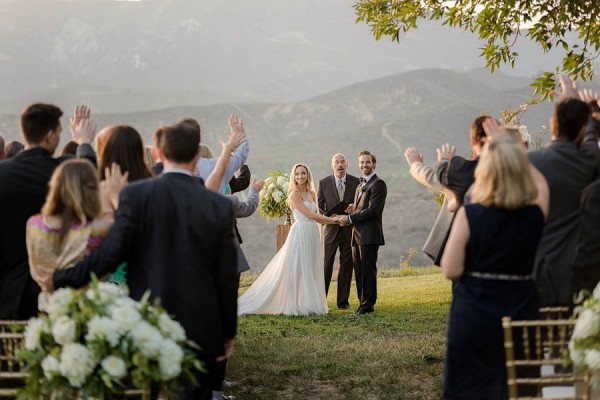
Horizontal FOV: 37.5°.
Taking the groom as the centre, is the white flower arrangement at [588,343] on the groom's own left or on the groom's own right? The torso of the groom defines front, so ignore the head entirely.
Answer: on the groom's own left

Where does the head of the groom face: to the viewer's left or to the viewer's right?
to the viewer's left

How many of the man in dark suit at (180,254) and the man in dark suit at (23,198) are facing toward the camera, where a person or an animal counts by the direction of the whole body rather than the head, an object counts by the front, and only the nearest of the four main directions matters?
0

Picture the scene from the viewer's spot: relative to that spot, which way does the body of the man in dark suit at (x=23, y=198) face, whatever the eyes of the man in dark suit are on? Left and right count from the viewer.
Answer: facing away from the viewer and to the right of the viewer

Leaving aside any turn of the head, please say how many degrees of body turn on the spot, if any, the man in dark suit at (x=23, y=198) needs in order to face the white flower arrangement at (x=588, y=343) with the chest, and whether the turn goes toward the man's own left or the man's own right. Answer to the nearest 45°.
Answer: approximately 90° to the man's own right

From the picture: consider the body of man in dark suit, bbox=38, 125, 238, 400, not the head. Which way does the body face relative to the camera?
away from the camera

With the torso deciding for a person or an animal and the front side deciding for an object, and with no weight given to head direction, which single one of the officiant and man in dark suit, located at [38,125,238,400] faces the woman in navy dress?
the officiant

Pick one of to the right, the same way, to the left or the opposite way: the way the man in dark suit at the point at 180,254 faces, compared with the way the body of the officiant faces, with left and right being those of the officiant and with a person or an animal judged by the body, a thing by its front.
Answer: the opposite way

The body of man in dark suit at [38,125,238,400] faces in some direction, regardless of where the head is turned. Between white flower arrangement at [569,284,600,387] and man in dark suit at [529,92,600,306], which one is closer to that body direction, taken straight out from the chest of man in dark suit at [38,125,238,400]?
the man in dark suit

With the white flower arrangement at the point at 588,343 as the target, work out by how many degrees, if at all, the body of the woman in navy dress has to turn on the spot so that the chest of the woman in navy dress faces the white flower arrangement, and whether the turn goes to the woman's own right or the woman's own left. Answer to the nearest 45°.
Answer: approximately 135° to the woman's own right

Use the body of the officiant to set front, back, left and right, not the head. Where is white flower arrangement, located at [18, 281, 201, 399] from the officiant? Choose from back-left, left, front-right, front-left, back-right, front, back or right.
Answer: front

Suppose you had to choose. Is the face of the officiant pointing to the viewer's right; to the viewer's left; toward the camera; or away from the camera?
toward the camera

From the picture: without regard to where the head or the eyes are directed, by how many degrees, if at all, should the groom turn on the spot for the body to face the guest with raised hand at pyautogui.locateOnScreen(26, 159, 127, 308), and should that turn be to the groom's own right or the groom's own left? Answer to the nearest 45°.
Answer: approximately 45° to the groom's own left

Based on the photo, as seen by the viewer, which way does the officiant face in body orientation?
toward the camera

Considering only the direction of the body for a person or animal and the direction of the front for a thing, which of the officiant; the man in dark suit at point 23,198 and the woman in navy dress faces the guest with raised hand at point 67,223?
the officiant

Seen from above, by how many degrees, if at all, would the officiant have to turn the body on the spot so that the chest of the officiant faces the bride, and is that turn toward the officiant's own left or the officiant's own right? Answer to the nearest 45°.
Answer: approximately 45° to the officiant's own right

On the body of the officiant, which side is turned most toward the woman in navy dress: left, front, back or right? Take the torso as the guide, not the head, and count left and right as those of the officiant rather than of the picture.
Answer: front

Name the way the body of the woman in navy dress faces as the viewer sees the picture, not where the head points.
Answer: away from the camera

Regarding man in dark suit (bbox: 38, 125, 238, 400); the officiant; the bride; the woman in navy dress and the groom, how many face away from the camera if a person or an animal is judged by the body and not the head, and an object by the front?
2

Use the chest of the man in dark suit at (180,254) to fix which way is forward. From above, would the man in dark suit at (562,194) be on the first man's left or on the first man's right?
on the first man's right

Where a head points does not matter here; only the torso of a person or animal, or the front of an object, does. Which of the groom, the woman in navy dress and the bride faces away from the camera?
the woman in navy dress
